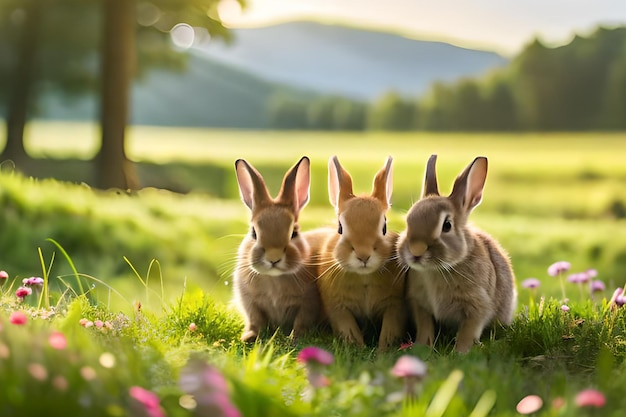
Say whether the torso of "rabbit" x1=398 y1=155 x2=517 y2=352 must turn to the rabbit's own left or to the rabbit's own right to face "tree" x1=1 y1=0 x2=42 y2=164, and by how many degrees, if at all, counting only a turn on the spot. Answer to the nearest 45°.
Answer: approximately 90° to the rabbit's own right

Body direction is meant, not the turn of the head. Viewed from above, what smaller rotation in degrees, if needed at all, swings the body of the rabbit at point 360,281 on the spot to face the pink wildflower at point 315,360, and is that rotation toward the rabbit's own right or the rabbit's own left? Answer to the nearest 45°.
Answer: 0° — it already faces it

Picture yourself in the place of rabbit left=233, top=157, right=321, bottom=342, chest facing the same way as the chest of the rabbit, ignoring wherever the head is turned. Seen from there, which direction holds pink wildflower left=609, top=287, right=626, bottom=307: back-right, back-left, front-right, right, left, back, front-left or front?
left

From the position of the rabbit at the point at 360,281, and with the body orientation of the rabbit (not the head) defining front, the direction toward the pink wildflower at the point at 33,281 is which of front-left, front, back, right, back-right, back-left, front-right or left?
right

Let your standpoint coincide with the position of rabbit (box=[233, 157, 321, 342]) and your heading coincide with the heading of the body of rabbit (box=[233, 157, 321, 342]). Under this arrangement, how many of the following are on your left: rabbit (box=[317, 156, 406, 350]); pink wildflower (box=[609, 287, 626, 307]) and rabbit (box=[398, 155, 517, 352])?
3

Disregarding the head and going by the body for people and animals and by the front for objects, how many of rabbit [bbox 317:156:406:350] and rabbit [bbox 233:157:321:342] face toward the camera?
2

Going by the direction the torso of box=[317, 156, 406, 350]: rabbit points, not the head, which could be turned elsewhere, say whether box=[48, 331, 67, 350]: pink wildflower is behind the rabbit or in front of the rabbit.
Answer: in front

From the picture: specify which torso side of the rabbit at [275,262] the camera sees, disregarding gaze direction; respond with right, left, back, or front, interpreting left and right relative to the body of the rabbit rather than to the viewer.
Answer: front

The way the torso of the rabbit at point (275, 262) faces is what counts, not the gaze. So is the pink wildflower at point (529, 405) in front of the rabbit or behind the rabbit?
in front

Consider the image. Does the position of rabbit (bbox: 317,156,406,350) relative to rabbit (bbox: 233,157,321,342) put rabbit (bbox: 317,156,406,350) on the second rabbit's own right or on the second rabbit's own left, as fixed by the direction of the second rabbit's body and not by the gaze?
on the second rabbit's own left

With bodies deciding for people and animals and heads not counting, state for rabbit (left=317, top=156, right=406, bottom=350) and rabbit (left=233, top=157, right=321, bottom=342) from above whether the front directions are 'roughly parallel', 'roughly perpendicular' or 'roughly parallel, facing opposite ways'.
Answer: roughly parallel

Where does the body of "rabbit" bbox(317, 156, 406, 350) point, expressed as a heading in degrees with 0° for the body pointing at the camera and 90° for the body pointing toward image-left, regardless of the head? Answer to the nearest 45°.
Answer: approximately 0°

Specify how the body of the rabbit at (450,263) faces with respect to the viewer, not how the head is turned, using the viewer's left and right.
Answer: facing the viewer and to the left of the viewer

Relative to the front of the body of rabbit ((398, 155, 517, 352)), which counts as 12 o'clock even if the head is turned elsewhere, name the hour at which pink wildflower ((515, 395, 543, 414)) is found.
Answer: The pink wildflower is roughly at 10 o'clock from the rabbit.
